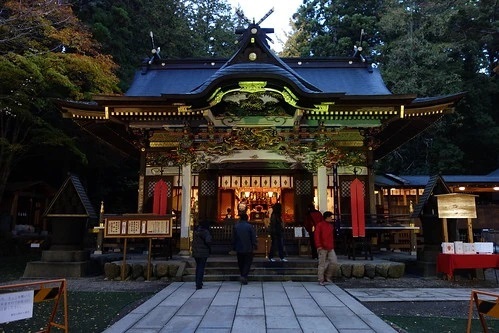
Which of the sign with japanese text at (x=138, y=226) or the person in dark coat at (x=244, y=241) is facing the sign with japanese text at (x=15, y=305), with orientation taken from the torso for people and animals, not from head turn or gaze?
the sign with japanese text at (x=138, y=226)

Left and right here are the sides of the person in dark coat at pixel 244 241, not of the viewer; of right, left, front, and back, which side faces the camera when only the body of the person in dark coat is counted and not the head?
back

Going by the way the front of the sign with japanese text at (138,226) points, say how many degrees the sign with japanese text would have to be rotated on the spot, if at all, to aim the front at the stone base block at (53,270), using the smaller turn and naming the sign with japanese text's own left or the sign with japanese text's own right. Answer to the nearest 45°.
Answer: approximately 135° to the sign with japanese text's own right

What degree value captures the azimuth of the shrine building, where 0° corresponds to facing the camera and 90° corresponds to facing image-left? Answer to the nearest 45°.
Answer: approximately 0°

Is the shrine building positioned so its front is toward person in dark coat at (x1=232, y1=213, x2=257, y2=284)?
yes

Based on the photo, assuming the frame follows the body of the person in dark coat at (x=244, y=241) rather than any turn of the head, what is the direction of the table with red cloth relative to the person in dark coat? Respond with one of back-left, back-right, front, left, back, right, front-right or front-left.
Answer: right

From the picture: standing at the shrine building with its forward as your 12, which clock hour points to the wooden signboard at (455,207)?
The wooden signboard is roughly at 10 o'clock from the shrine building.

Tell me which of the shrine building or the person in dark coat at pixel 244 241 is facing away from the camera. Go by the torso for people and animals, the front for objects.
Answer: the person in dark coat

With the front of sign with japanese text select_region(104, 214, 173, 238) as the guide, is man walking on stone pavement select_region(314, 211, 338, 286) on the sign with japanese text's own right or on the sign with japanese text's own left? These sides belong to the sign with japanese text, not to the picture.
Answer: on the sign with japanese text's own left
